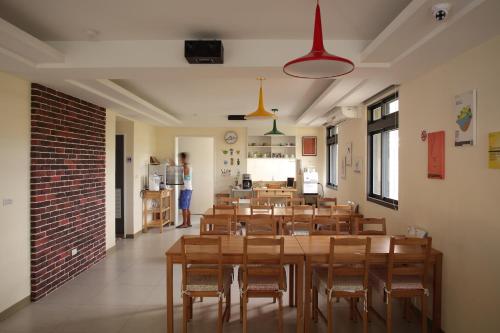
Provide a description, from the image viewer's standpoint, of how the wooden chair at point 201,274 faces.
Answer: facing away from the viewer

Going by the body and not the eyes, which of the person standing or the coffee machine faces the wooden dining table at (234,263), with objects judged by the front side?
the coffee machine

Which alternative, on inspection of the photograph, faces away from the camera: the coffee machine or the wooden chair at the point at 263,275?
the wooden chair

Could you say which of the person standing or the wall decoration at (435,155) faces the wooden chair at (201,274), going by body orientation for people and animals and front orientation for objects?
the wall decoration

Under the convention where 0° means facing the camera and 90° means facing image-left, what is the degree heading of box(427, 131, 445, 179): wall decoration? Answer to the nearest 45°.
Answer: approximately 45°

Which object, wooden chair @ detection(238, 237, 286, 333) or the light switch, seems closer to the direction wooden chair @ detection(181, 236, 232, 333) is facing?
the light switch

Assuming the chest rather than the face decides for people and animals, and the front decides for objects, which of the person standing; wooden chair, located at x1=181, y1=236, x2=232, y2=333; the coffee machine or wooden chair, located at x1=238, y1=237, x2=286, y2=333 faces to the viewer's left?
the person standing

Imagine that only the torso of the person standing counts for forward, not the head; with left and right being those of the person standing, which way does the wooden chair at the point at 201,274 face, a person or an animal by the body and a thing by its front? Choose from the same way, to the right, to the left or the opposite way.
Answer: to the right

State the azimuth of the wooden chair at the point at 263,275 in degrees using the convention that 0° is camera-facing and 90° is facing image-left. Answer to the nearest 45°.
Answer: approximately 180°

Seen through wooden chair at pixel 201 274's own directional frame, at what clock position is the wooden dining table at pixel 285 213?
The wooden dining table is roughly at 1 o'clock from the wooden chair.

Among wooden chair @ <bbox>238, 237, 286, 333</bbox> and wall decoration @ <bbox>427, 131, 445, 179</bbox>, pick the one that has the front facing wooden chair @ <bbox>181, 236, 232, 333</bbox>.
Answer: the wall decoration
